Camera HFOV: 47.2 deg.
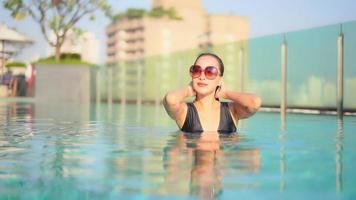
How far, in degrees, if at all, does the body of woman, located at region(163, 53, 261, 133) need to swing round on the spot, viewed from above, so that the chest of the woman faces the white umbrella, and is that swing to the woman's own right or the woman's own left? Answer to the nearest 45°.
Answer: approximately 135° to the woman's own right

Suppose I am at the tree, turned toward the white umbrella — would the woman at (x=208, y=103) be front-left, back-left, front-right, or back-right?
back-left

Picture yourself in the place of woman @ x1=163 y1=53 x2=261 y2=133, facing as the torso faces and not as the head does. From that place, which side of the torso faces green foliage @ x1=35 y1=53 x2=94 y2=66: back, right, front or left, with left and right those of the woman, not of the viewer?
back

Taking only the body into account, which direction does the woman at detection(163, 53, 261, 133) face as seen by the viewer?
toward the camera

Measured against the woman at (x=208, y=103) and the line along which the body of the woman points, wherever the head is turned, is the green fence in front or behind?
behind

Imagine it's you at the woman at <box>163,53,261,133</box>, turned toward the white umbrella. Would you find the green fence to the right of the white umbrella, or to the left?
right
